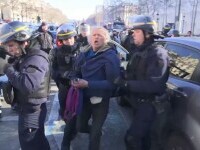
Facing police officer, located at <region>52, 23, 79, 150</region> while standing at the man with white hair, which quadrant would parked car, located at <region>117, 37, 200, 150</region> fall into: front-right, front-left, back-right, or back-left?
back-right

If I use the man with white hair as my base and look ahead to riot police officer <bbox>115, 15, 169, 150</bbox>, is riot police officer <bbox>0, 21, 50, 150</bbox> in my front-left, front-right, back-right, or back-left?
back-right

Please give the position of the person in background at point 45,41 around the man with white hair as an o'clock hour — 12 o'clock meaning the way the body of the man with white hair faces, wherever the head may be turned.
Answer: The person in background is roughly at 4 o'clock from the man with white hair.

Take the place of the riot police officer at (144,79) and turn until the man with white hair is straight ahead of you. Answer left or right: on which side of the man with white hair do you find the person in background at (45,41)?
right
